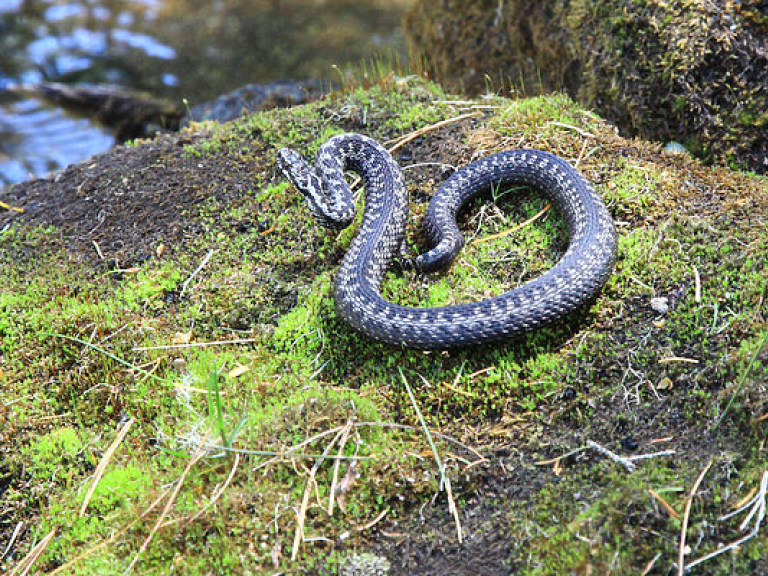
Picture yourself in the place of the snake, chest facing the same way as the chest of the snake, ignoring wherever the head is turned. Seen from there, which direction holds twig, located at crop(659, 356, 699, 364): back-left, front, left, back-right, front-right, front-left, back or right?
back

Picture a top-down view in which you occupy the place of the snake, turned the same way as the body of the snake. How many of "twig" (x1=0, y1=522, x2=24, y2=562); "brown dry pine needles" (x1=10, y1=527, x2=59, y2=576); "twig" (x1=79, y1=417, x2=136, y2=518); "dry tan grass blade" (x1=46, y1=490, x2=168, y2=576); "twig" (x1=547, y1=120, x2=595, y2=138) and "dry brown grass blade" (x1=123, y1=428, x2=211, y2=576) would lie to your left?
5

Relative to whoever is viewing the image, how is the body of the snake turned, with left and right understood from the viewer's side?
facing away from the viewer and to the left of the viewer

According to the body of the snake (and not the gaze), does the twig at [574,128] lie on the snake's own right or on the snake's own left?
on the snake's own right

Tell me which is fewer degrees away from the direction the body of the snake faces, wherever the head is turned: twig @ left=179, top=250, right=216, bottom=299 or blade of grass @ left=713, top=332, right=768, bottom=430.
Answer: the twig

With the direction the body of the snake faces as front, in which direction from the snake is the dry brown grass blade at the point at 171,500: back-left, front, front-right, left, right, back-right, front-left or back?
left

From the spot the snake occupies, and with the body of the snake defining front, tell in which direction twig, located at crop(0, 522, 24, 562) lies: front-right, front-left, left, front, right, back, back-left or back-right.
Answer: left

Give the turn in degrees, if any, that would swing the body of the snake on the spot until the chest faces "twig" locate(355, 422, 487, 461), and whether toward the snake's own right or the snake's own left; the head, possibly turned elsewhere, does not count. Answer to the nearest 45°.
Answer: approximately 135° to the snake's own left

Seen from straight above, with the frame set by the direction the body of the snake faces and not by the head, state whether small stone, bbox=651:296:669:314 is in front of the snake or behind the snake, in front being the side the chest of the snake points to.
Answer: behind

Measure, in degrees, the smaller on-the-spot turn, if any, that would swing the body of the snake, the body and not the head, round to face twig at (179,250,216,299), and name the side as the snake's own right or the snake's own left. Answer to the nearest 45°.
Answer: approximately 45° to the snake's own left
